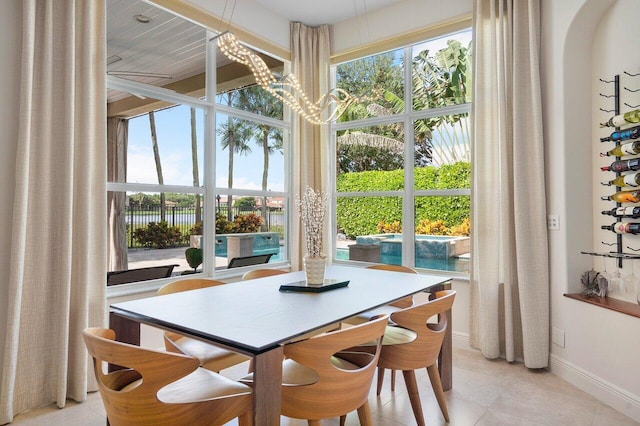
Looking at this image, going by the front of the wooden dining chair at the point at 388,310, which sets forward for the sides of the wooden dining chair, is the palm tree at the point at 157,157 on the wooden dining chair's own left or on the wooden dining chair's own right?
on the wooden dining chair's own right

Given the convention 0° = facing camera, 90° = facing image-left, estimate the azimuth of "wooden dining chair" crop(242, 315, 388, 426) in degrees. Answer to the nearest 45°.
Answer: approximately 135°

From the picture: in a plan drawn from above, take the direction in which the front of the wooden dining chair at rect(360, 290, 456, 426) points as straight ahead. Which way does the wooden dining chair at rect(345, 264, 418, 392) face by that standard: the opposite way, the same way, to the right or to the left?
to the left

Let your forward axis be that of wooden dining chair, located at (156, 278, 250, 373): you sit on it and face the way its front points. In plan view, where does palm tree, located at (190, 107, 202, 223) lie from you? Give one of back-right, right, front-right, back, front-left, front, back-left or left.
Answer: back-left

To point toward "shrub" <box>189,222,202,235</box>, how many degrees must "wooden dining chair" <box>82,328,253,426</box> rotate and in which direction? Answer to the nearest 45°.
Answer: approximately 45° to its left

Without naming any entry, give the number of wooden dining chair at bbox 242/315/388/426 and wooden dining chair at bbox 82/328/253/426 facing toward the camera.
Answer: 0

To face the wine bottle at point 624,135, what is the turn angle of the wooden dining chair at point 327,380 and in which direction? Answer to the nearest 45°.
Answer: approximately 90° to its right

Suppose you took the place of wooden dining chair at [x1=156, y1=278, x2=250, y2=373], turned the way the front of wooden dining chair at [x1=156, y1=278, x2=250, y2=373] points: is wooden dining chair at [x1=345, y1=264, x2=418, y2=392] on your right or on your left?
on your left

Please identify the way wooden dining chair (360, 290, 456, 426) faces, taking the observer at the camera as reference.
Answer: facing away from the viewer and to the left of the viewer

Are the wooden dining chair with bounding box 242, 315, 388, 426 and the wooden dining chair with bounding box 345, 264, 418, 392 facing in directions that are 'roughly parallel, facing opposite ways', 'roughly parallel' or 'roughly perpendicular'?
roughly perpendicular

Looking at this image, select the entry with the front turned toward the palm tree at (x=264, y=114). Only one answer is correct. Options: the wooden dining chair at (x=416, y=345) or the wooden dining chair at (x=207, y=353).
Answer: the wooden dining chair at (x=416, y=345)

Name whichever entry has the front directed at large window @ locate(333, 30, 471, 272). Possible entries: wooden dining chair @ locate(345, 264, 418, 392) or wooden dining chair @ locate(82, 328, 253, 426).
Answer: wooden dining chair @ locate(82, 328, 253, 426)

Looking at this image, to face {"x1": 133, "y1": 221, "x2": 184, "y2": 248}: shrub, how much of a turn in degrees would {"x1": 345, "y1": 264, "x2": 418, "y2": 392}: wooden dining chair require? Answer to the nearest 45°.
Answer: approximately 45° to its right

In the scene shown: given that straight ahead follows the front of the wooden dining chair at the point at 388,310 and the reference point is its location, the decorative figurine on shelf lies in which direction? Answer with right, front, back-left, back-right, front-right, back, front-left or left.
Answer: back-left

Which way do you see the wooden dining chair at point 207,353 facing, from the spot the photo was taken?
facing the viewer and to the right of the viewer

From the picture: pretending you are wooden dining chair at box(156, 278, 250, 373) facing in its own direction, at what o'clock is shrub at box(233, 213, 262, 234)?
The shrub is roughly at 8 o'clock from the wooden dining chair.

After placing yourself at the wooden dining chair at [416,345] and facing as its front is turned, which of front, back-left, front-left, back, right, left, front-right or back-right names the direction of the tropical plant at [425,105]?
front-right

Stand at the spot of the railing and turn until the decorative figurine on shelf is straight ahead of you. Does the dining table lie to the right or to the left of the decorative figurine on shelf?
right

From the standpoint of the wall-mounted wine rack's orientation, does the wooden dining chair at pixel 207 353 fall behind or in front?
in front

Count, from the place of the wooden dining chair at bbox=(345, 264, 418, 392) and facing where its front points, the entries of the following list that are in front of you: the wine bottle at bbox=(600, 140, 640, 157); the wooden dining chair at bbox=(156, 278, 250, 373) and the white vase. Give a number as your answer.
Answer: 2
